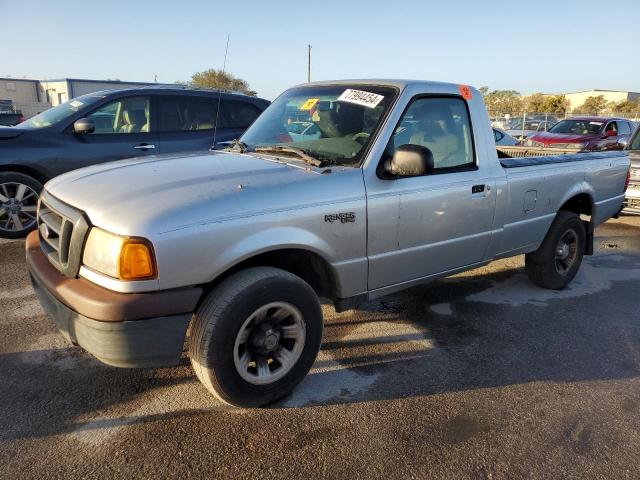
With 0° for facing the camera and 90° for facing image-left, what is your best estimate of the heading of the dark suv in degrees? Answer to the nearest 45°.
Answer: approximately 45°

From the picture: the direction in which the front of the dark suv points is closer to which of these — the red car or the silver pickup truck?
the silver pickup truck

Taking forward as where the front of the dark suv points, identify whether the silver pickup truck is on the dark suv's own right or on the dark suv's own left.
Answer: on the dark suv's own left

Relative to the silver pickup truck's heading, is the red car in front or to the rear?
to the rear

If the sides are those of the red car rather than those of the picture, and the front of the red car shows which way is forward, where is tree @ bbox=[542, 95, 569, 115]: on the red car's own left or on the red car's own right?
on the red car's own right

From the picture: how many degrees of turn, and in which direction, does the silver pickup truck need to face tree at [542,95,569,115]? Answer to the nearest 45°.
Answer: approximately 180°

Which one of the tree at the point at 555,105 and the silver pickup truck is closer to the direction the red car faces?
the silver pickup truck

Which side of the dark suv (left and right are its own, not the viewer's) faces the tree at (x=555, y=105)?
back

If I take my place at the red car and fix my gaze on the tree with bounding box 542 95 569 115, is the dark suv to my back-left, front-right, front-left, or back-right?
back-left
